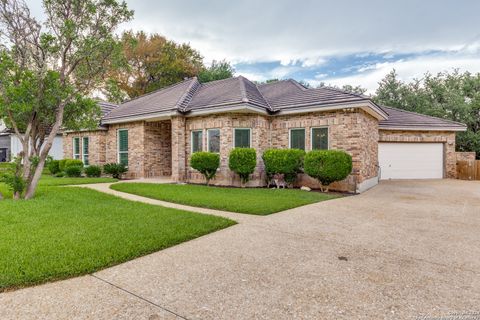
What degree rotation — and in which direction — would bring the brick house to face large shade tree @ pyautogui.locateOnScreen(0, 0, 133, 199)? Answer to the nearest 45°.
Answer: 0° — it already faces it

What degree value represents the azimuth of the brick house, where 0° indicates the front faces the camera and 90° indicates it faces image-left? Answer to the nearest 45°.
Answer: approximately 45°

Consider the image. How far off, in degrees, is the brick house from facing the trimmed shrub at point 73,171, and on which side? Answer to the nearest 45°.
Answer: approximately 45° to its right

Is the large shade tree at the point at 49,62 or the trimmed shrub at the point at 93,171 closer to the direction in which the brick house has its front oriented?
the large shade tree

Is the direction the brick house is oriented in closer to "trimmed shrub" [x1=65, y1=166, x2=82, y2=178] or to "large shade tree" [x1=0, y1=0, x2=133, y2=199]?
the large shade tree

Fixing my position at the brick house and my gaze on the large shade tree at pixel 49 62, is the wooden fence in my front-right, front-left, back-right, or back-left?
back-left

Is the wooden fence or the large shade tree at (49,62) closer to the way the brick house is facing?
the large shade tree

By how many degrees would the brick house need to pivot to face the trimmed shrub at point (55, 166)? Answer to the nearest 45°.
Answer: approximately 45° to its right

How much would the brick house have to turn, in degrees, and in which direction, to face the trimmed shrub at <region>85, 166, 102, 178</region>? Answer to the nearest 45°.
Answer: approximately 45° to its right
